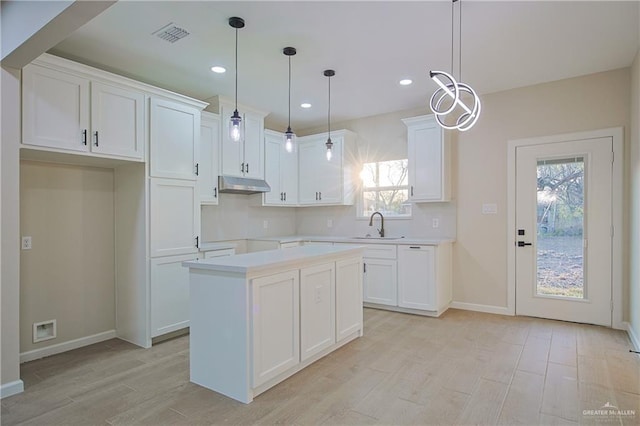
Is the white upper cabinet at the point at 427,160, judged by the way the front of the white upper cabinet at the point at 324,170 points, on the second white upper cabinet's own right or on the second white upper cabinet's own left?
on the second white upper cabinet's own left

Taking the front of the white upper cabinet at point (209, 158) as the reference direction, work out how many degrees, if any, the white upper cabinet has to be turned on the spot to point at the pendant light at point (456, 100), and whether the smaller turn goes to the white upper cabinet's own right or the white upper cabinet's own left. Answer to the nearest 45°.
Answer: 0° — it already faces it

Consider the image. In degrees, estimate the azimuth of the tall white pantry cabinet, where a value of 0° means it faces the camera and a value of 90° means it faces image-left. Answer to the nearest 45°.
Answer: approximately 315°

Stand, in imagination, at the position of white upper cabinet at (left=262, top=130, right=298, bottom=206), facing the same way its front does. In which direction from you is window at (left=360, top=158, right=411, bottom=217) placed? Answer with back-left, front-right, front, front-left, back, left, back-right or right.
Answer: front-left

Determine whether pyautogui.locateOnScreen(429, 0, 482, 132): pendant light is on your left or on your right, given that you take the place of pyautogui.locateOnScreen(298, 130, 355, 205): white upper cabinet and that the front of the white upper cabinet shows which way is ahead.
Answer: on your left

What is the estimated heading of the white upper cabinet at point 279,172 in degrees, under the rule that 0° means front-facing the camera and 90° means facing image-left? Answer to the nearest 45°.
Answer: approximately 315°

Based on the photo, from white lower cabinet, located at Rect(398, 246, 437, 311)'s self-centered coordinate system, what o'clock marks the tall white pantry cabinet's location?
The tall white pantry cabinet is roughly at 2 o'clock from the white lower cabinet.

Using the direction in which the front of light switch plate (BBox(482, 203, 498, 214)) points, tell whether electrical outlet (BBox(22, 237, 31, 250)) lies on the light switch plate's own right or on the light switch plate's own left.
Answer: on the light switch plate's own right

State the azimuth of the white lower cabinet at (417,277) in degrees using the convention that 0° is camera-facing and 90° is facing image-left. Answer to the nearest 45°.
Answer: approximately 0°

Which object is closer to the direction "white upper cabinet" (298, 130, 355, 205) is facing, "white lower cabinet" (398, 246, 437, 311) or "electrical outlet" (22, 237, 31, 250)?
the electrical outlet

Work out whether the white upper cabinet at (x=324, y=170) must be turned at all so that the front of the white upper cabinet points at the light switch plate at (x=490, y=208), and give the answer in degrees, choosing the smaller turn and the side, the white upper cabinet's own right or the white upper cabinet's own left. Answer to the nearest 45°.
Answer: approximately 90° to the white upper cabinet's own left

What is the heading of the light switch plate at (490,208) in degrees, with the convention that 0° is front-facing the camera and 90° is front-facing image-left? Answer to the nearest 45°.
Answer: approximately 0°

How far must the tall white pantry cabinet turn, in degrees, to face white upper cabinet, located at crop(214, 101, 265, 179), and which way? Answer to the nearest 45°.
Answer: approximately 90° to its left

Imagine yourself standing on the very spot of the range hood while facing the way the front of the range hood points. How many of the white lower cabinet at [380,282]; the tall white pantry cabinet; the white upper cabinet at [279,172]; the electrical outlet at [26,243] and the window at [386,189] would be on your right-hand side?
2
